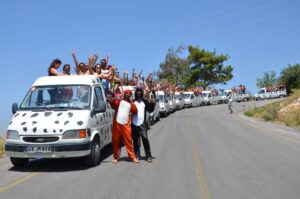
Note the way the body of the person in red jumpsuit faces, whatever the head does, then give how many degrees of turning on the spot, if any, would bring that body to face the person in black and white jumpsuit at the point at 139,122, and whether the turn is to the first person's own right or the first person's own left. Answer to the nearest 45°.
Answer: approximately 90° to the first person's own left

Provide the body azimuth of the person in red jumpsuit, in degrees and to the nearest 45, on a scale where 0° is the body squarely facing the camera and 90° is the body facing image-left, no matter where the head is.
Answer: approximately 0°
